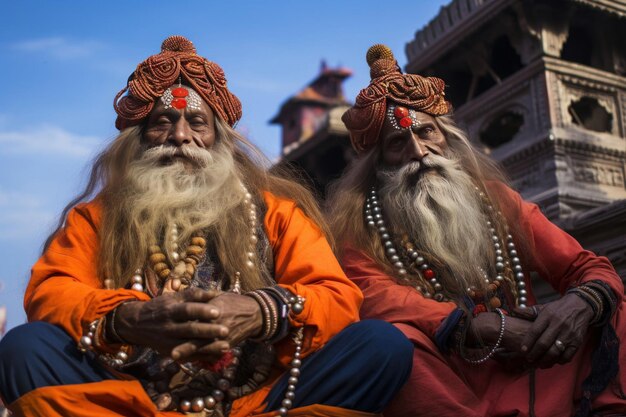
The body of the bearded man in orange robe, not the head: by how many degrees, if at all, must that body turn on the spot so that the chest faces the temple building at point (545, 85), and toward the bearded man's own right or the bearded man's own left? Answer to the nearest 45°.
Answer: approximately 135° to the bearded man's own left

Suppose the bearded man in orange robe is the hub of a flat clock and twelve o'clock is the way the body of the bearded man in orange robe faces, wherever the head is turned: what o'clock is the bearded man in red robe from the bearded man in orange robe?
The bearded man in red robe is roughly at 8 o'clock from the bearded man in orange robe.

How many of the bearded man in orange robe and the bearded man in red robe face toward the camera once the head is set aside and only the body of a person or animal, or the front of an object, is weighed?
2

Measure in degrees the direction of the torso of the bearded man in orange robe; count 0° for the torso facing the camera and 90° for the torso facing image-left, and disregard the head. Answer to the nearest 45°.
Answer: approximately 0°

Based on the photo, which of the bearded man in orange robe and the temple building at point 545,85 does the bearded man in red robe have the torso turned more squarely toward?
the bearded man in orange robe

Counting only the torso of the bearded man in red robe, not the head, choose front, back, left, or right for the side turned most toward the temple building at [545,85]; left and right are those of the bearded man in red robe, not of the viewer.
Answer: back
